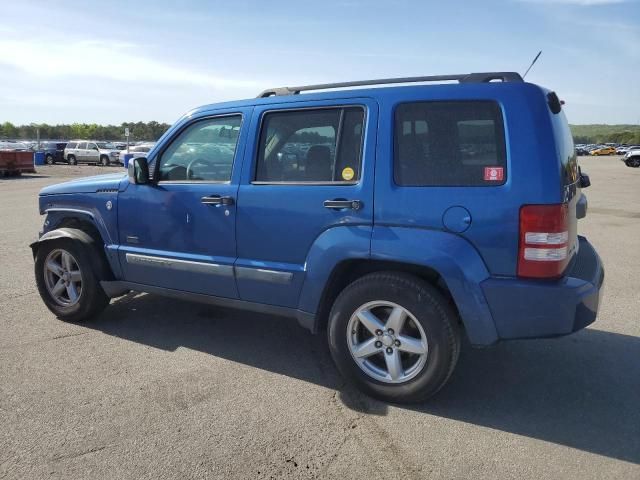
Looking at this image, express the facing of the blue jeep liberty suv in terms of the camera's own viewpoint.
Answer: facing away from the viewer and to the left of the viewer

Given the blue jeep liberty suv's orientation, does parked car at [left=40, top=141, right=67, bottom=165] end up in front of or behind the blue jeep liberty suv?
in front

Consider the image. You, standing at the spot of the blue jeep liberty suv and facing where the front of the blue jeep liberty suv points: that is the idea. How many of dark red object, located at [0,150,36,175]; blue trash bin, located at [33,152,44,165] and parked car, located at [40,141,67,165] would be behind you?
0

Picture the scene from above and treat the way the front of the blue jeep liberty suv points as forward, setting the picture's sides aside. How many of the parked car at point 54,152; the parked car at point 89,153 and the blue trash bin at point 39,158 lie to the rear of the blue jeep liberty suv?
0

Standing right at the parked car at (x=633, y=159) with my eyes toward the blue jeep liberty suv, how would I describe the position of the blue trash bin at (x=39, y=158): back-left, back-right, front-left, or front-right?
front-right

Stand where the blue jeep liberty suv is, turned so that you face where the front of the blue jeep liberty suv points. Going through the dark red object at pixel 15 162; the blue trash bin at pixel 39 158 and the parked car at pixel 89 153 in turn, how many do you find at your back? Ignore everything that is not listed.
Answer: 0

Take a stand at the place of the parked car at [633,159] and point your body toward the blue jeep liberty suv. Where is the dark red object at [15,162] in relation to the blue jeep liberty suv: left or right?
right

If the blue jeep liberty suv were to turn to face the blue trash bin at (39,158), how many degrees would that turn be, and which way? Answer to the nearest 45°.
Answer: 0° — it already faces it

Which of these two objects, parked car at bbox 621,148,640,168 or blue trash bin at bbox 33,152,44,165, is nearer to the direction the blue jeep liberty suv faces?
the blue trash bin

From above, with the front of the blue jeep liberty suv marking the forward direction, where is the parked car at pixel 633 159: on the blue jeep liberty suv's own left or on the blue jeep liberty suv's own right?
on the blue jeep liberty suv's own right

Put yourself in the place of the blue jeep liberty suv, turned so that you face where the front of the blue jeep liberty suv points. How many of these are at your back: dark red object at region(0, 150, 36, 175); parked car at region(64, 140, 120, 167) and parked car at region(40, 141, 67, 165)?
0

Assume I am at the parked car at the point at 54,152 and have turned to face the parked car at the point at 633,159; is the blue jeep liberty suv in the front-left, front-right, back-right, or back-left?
front-right

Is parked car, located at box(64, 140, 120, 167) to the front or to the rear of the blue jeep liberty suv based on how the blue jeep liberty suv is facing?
to the front
